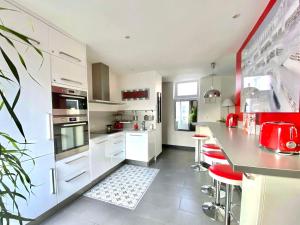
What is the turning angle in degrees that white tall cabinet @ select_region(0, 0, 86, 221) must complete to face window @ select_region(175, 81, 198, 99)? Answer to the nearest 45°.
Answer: approximately 45° to its left

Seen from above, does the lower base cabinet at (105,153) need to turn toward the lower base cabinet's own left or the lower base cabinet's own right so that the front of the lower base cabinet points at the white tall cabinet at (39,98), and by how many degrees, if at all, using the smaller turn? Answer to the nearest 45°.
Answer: approximately 90° to the lower base cabinet's own right

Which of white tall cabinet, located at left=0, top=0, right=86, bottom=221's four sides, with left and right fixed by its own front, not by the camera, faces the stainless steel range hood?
left

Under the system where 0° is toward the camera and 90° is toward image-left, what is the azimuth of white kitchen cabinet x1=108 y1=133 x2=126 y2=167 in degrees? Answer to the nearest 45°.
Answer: approximately 315°

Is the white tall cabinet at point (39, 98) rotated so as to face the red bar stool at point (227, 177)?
yes

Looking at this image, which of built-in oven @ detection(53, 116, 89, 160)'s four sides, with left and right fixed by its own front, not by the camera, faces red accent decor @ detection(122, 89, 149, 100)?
left

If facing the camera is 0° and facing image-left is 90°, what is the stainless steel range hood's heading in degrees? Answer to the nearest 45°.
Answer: approximately 315°

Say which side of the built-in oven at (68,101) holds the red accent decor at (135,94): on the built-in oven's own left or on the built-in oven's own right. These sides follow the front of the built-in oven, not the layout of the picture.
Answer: on the built-in oven's own left
